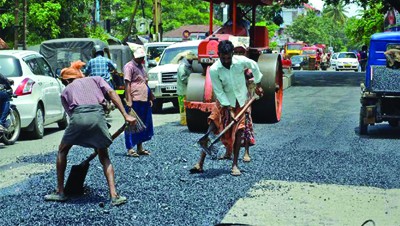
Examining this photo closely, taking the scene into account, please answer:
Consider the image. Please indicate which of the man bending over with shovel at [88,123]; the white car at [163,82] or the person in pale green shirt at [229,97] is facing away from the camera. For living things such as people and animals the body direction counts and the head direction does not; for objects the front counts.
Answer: the man bending over with shovel at [88,123]

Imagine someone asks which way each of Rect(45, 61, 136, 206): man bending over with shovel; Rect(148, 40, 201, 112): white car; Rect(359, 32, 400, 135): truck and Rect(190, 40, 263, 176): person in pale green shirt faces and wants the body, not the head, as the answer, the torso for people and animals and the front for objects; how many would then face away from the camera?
2

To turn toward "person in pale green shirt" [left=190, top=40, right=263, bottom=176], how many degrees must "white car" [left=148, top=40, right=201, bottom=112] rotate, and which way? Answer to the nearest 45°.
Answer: approximately 45° to its left

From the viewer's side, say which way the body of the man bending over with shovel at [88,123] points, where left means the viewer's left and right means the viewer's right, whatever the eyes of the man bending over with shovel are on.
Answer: facing away from the viewer

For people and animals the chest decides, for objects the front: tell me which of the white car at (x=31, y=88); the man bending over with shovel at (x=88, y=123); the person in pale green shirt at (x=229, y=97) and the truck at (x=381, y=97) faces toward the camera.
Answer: the person in pale green shirt at (x=229, y=97)

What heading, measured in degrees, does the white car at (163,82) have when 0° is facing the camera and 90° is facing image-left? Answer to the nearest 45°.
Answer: approximately 45°

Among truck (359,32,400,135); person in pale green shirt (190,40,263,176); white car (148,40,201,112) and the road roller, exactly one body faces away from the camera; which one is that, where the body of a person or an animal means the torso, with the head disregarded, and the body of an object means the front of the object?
the truck

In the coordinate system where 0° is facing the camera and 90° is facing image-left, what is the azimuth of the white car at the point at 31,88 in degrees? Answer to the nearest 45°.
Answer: approximately 225°

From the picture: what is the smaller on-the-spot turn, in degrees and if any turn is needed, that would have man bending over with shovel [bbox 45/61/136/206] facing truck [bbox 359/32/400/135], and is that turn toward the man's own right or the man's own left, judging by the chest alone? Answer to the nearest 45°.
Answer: approximately 45° to the man's own right
